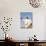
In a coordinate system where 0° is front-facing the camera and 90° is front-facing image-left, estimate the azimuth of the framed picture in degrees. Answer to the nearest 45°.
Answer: approximately 0°
